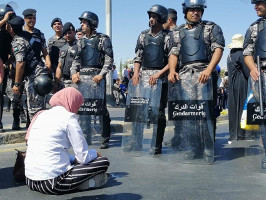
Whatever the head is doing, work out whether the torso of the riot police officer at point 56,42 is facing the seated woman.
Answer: yes

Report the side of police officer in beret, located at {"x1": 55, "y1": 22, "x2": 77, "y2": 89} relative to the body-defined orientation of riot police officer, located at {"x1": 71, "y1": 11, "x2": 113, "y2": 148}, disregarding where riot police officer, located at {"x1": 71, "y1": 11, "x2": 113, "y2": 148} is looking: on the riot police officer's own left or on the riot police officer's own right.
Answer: on the riot police officer's own right

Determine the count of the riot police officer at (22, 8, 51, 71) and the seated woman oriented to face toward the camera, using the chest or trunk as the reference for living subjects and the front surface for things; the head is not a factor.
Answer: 1

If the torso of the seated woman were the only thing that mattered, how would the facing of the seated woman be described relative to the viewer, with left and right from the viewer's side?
facing away from the viewer and to the right of the viewer

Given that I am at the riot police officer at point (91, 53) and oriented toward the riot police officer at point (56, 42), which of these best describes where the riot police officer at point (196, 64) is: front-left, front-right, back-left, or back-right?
back-right

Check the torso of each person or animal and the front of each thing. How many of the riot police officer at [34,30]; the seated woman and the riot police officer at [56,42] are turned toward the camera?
2

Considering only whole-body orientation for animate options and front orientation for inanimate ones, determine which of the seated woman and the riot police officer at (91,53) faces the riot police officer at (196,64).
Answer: the seated woman

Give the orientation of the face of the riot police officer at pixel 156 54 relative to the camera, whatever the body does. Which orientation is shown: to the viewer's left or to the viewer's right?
to the viewer's left

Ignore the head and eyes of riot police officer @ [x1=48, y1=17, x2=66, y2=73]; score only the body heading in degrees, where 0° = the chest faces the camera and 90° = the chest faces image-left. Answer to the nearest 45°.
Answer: approximately 0°
